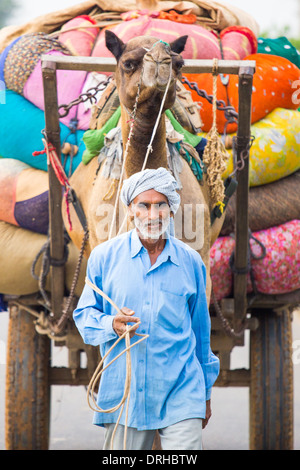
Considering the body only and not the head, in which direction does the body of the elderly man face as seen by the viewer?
toward the camera

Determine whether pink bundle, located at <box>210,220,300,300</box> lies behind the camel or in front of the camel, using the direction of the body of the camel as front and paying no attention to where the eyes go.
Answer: behind

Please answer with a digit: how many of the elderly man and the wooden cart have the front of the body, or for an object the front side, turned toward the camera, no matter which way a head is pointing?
2

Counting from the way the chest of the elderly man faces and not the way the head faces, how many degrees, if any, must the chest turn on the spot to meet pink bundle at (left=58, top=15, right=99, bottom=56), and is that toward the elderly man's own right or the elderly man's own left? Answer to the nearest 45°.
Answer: approximately 180°

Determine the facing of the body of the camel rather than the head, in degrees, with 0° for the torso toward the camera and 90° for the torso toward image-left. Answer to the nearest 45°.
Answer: approximately 0°

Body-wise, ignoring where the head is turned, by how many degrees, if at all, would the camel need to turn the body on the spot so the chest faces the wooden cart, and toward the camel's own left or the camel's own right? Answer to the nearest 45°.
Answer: approximately 180°

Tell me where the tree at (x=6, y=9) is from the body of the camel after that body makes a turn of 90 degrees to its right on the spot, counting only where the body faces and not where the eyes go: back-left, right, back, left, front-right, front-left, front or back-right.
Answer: right

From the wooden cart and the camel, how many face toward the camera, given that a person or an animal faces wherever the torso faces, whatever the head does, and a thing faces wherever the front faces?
2

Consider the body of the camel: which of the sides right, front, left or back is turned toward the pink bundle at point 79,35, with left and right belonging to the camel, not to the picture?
back

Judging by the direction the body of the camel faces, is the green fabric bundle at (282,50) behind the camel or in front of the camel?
behind

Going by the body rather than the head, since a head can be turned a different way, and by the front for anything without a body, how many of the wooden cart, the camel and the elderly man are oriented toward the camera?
3
